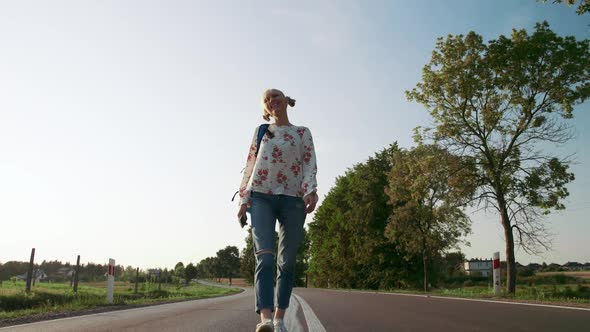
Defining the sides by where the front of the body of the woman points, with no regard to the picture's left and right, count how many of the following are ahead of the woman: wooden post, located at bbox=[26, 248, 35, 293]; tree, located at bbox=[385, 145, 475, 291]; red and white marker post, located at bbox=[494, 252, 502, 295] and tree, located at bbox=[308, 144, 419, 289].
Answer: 0

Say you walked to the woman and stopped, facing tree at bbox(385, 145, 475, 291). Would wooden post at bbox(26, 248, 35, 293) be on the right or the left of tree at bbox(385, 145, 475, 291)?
left

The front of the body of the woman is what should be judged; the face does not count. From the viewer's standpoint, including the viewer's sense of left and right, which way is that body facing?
facing the viewer

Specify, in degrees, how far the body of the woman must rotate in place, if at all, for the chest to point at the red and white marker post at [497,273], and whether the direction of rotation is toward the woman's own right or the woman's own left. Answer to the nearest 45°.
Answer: approximately 135° to the woman's own left

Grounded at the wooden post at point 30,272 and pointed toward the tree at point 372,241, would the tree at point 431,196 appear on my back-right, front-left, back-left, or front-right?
front-right

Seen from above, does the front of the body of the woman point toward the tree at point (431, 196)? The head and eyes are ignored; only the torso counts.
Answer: no

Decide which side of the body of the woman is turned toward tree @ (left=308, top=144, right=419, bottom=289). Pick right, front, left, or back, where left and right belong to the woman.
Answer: back

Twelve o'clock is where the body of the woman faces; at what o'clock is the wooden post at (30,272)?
The wooden post is roughly at 5 o'clock from the woman.
